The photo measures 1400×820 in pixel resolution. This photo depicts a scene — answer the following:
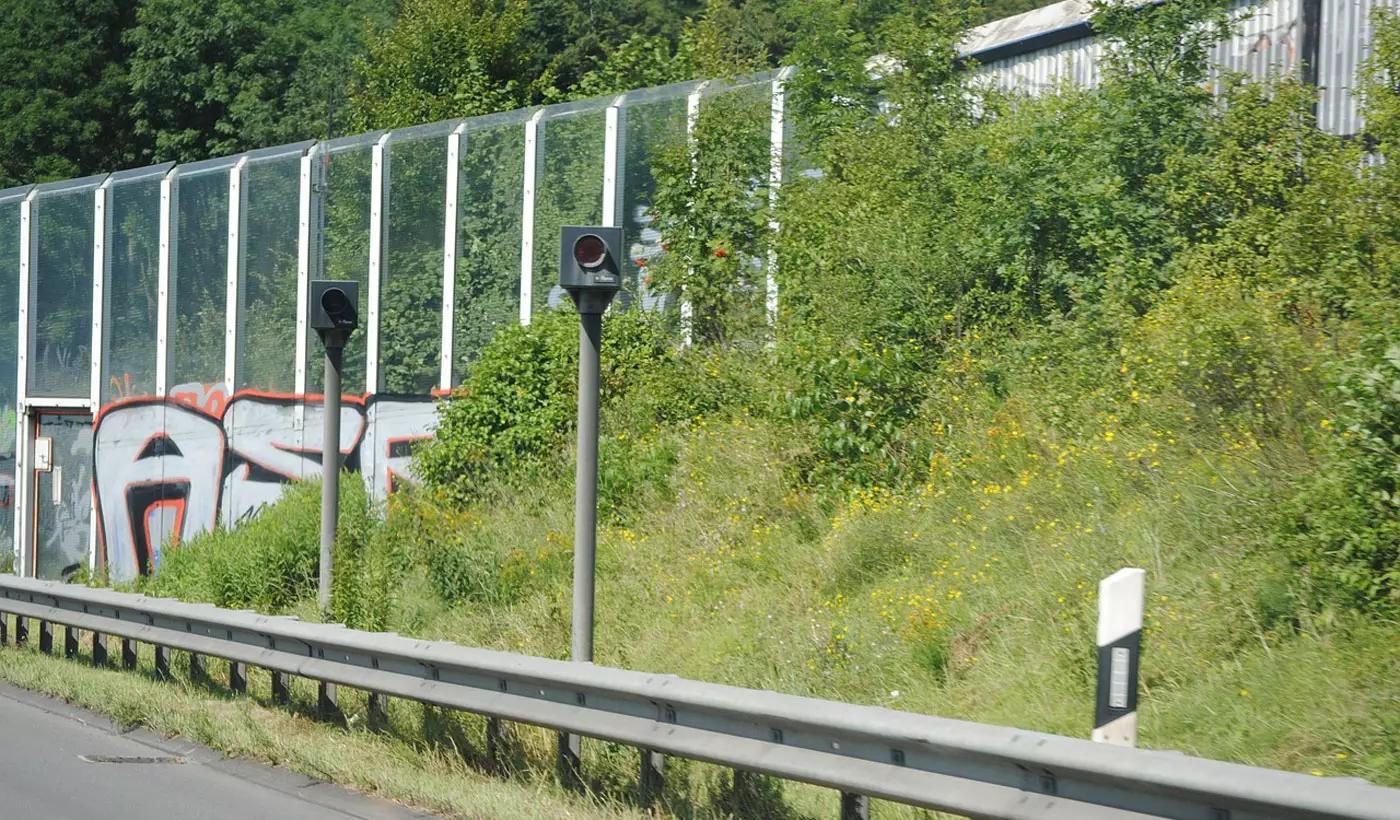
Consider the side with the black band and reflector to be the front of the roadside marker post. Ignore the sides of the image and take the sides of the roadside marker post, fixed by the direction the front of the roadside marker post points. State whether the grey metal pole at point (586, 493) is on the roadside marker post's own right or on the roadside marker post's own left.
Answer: on the roadside marker post's own right

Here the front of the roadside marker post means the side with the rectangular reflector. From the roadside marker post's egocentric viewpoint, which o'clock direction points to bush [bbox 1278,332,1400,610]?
The bush is roughly at 7 o'clock from the roadside marker post.

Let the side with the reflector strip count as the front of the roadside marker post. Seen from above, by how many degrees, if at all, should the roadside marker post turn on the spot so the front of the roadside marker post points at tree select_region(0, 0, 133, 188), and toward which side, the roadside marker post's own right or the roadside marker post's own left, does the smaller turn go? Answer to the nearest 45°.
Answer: approximately 135° to the roadside marker post's own right

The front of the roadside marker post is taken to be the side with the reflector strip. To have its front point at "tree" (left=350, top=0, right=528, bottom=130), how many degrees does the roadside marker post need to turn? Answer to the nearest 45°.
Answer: approximately 135° to its right

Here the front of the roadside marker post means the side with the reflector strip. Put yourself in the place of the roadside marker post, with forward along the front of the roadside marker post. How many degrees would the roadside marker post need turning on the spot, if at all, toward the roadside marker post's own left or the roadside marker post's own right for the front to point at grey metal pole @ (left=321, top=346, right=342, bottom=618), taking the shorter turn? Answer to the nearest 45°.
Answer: approximately 135° to the roadside marker post's own right

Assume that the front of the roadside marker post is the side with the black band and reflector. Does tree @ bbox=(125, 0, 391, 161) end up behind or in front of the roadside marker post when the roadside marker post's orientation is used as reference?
behind

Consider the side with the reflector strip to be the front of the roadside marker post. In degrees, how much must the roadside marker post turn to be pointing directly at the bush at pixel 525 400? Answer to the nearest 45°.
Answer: approximately 135° to its right

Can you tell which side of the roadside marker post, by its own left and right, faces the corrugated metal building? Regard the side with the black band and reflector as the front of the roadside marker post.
back

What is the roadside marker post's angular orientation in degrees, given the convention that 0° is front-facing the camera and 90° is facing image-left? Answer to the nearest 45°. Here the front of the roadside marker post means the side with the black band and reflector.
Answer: approximately 0°
